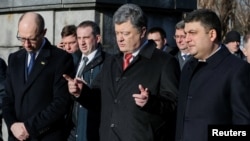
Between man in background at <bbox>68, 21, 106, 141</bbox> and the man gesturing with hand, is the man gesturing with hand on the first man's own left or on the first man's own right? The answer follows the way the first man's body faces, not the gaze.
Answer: on the first man's own left

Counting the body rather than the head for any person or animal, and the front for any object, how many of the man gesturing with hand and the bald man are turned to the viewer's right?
0

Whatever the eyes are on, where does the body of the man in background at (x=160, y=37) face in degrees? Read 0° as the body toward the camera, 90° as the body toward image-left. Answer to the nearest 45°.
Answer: approximately 45°

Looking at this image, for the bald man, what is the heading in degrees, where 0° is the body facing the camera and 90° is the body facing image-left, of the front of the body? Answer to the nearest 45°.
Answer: approximately 45°

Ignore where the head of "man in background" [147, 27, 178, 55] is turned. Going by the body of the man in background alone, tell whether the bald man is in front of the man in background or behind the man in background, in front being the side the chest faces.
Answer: in front

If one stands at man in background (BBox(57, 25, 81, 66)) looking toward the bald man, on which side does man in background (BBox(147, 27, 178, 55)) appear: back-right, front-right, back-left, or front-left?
back-left
